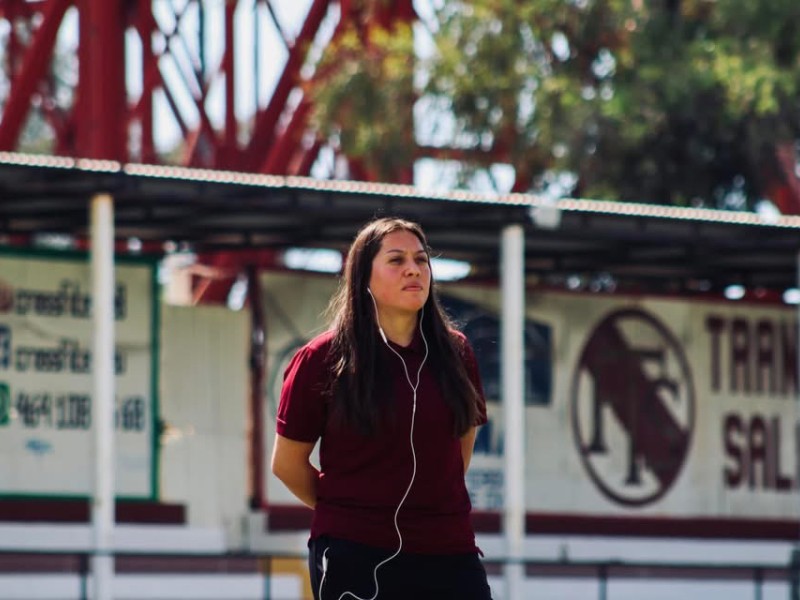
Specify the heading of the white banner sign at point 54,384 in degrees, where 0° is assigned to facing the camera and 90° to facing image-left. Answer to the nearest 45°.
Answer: approximately 0°

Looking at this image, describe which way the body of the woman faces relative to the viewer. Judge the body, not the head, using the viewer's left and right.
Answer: facing the viewer and to the right of the viewer

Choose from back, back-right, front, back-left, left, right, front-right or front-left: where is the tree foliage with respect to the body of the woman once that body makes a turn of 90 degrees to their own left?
front-left

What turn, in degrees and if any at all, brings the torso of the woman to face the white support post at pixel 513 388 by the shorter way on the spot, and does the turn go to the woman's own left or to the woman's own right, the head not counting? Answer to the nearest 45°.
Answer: approximately 135° to the woman's own left

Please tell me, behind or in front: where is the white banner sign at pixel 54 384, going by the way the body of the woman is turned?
behind

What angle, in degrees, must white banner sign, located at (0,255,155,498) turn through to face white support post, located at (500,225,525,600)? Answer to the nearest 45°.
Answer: approximately 90° to its left

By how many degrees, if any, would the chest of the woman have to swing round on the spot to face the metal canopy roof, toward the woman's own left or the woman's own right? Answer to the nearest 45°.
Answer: approximately 135° to the woman's own left

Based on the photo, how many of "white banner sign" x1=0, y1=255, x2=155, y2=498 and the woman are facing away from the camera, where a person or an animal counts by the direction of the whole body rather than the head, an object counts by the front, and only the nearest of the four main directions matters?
0

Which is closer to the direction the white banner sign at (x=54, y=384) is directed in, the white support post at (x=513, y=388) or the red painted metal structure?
the white support post

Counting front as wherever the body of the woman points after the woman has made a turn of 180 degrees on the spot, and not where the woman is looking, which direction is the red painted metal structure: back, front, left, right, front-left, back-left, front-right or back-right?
front-right

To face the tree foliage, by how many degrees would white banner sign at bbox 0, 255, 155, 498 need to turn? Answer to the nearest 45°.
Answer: approximately 135° to its left
